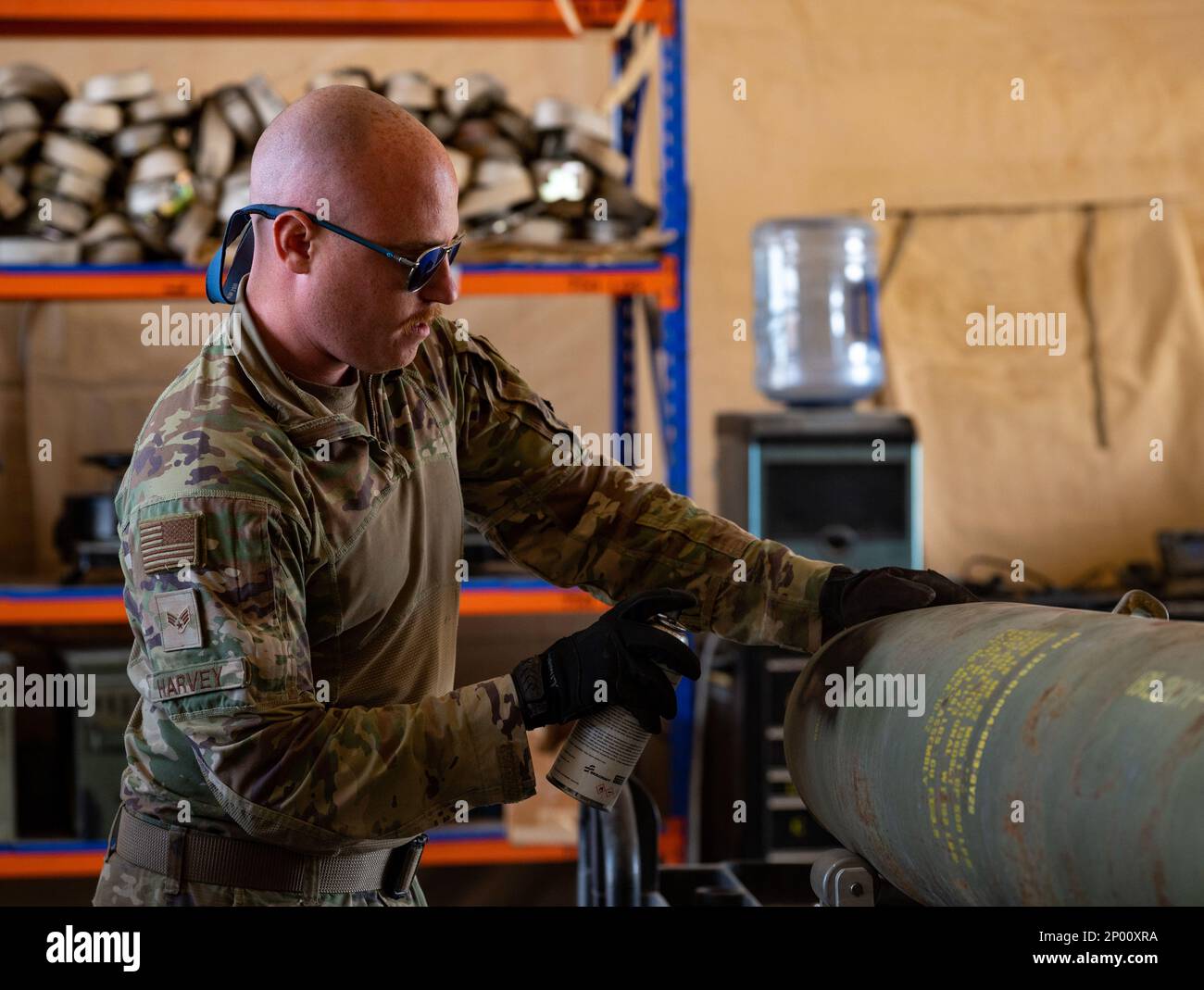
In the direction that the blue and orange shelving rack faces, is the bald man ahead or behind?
ahead

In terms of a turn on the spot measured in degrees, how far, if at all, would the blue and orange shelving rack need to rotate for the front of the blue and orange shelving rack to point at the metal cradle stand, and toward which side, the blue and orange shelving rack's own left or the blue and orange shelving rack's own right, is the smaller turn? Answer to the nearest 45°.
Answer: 0° — it already faces it

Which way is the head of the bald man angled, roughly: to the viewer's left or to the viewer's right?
to the viewer's right

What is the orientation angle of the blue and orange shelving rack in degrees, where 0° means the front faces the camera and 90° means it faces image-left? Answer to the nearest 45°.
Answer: approximately 0°
